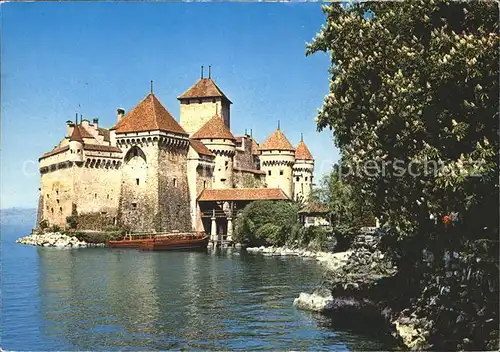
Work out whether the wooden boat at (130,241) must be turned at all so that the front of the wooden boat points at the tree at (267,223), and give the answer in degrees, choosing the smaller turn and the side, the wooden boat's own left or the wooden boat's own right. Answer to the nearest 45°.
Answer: approximately 135° to the wooden boat's own left
